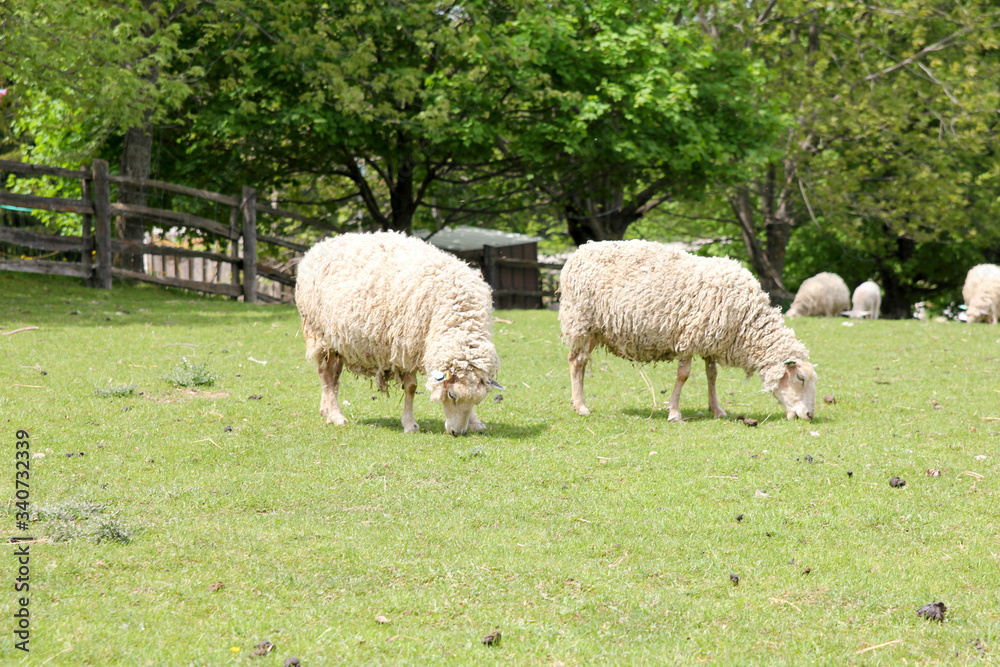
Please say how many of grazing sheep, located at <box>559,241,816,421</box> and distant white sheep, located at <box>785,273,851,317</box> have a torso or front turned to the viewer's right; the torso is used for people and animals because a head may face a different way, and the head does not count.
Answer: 1

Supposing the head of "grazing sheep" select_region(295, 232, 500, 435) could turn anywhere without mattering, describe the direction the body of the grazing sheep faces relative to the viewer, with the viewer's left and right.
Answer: facing the viewer and to the right of the viewer

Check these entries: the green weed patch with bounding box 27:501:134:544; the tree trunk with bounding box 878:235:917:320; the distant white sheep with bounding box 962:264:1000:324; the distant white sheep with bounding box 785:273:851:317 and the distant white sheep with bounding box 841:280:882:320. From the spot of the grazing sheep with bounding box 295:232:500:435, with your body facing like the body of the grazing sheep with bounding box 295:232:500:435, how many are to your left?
4

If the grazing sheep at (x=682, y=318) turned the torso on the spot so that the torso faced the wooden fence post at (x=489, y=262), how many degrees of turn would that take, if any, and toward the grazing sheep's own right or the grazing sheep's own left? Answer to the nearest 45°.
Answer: approximately 90° to the grazing sheep's own left

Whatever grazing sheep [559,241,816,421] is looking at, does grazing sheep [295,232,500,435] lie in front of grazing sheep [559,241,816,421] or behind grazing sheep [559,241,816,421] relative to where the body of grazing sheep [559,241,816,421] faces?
behind

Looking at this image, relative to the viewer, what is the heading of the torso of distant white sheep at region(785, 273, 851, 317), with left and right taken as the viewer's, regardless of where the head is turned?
facing to the left of the viewer

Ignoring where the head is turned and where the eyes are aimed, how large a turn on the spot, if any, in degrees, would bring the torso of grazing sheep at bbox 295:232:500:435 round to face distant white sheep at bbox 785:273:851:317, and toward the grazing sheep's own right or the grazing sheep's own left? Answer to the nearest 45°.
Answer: approximately 90° to the grazing sheep's own left

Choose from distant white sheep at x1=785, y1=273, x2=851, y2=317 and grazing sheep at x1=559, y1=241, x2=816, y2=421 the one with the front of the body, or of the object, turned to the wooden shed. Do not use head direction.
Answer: the distant white sheep

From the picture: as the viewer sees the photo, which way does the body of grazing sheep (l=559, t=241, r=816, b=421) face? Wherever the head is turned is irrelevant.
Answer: to the viewer's right

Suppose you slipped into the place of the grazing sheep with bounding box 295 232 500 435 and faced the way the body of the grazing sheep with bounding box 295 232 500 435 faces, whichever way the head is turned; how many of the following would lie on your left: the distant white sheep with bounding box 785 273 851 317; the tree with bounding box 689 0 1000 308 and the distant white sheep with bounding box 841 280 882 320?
3

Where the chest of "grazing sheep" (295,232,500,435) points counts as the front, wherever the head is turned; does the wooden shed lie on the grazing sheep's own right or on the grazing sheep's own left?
on the grazing sheep's own left

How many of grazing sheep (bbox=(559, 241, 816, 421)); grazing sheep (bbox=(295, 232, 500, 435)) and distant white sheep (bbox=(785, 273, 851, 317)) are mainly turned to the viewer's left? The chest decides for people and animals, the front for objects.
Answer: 1

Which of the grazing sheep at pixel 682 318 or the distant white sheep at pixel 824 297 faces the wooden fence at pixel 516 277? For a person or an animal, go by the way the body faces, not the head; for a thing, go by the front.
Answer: the distant white sheep

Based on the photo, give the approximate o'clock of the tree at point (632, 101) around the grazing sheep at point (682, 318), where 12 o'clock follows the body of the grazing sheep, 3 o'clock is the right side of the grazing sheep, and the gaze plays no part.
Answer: The tree is roughly at 9 o'clock from the grazing sheep.

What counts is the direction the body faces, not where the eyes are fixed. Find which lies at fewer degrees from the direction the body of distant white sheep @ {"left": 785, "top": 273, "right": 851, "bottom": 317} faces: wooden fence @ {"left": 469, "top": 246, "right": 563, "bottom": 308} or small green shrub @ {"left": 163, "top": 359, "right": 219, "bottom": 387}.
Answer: the wooden fence
